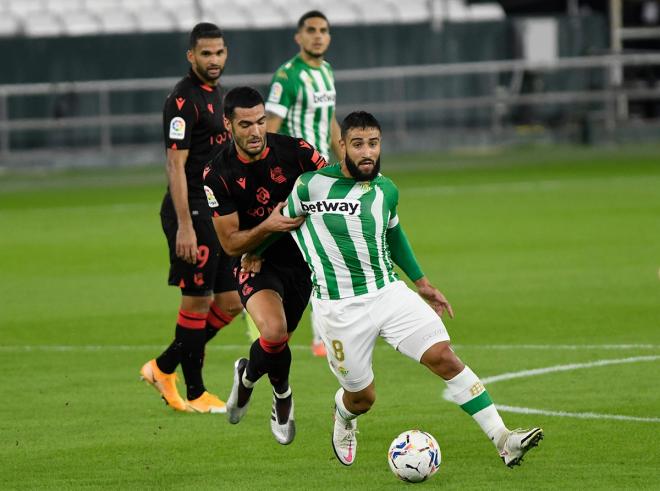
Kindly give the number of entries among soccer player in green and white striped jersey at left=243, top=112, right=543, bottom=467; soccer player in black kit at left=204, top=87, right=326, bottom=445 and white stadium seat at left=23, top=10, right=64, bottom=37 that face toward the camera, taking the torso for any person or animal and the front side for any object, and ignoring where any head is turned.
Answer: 3

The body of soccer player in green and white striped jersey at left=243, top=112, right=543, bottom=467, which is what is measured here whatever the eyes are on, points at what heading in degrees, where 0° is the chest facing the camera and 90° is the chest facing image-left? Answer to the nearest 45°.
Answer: approximately 0°

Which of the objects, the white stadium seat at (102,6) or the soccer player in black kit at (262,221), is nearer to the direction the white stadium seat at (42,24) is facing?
the soccer player in black kit

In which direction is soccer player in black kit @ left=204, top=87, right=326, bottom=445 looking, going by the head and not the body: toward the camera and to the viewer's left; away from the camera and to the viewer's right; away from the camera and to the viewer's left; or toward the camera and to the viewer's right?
toward the camera and to the viewer's right

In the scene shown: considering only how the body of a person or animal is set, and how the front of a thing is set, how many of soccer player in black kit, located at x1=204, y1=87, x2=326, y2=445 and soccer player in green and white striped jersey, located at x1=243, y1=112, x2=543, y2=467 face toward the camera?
2

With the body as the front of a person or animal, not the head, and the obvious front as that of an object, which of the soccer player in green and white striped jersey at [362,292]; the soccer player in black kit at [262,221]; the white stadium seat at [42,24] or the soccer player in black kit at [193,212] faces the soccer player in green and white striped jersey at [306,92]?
the white stadium seat

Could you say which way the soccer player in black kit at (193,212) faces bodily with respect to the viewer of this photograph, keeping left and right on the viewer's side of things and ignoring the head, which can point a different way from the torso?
facing the viewer and to the right of the viewer

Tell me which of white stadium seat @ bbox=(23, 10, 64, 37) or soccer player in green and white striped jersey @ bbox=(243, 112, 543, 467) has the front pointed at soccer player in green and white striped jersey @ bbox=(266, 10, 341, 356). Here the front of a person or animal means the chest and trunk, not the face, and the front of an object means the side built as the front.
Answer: the white stadium seat

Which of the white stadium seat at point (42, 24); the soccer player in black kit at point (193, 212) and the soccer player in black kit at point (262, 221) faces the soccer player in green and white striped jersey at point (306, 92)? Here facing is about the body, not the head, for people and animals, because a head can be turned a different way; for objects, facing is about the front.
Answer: the white stadium seat

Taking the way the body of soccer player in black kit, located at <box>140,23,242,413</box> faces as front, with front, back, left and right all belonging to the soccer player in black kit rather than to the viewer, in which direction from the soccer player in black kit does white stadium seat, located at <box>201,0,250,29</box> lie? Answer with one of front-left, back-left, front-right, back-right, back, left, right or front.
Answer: back-left

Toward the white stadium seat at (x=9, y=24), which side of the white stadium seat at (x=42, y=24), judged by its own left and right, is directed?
right

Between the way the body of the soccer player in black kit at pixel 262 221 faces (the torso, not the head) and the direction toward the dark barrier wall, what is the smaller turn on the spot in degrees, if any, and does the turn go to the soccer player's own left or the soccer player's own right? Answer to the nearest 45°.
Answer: approximately 180°

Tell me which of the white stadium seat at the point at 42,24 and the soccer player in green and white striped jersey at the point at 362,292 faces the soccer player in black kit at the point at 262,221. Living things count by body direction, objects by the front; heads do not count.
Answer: the white stadium seat
